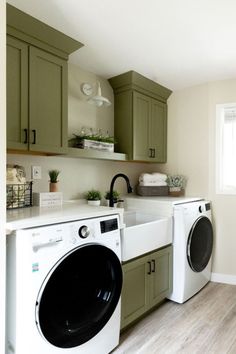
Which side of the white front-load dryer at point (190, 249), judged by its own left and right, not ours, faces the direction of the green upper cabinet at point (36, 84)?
right

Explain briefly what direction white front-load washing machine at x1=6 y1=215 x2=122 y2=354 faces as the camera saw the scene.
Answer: facing the viewer and to the right of the viewer

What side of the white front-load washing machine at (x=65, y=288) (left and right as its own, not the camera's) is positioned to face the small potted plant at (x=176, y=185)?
left

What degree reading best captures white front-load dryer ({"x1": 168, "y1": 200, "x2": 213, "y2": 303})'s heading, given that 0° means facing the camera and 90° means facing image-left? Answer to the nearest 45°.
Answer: approximately 315°

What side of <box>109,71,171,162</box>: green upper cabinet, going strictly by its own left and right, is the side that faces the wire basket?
right

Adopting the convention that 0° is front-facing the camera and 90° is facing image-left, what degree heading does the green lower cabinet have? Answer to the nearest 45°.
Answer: approximately 315°

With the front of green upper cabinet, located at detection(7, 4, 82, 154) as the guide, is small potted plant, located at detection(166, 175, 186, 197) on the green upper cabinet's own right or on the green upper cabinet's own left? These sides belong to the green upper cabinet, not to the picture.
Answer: on the green upper cabinet's own left

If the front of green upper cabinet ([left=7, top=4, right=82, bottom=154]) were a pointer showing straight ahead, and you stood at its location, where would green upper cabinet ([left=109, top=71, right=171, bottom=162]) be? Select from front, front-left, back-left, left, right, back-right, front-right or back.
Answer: left

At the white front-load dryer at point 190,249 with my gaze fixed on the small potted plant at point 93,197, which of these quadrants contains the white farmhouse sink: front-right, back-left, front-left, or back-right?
front-left
